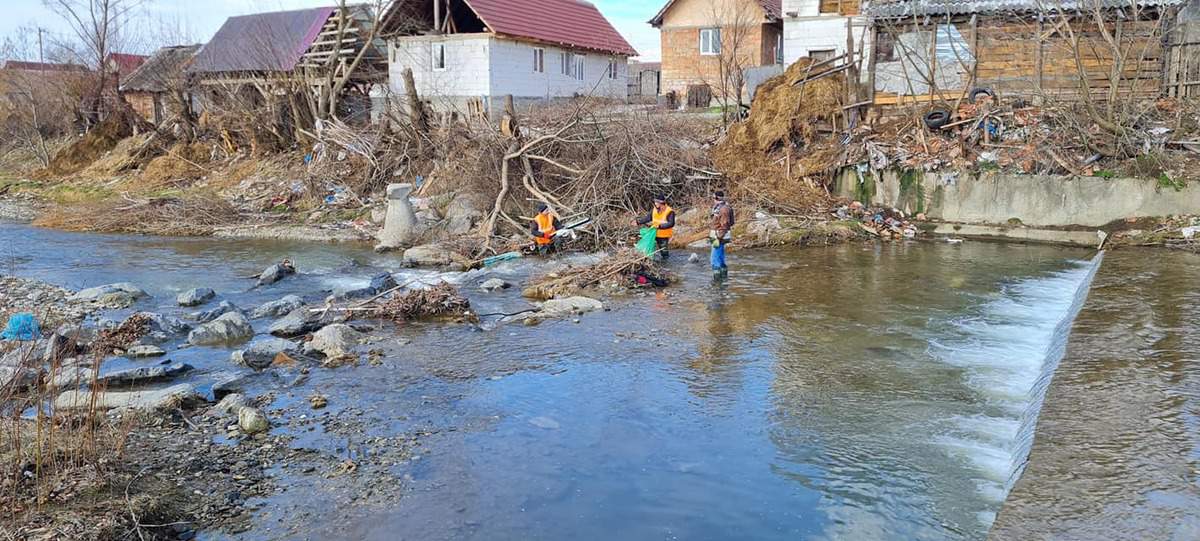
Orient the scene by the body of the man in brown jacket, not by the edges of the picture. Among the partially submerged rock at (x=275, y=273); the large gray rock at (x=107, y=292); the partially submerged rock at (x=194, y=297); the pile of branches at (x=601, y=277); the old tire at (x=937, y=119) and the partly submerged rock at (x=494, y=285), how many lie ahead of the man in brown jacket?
5

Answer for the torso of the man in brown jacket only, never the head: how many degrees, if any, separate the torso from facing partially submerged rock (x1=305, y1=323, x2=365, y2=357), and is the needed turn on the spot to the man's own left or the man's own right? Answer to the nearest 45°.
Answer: approximately 45° to the man's own left

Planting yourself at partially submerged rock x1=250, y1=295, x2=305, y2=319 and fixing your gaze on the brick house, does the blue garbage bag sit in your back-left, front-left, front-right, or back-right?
back-left

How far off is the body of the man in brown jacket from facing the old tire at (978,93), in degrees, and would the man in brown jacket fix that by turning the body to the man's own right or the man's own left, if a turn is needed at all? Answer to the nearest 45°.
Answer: approximately 135° to the man's own right

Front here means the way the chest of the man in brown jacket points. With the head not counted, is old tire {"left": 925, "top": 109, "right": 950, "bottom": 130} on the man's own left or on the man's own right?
on the man's own right

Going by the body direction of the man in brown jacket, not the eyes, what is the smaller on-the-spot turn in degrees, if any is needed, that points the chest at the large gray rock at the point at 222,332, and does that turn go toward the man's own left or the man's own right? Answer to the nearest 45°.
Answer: approximately 45° to the man's own left

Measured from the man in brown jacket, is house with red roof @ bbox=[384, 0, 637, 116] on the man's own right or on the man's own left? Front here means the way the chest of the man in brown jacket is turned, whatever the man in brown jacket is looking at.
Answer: on the man's own right

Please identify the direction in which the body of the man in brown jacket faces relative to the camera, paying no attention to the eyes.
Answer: to the viewer's left

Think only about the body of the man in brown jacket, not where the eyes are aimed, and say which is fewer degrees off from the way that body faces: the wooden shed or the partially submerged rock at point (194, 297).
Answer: the partially submerged rock

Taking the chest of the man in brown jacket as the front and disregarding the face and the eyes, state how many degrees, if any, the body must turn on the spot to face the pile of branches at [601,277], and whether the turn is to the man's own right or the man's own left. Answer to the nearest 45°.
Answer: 0° — they already face it
